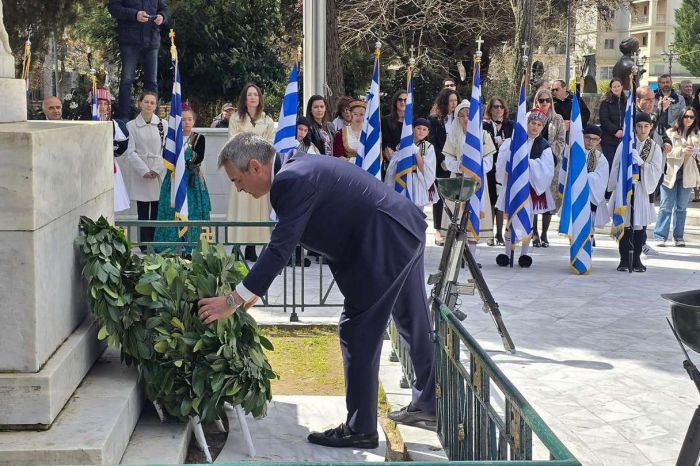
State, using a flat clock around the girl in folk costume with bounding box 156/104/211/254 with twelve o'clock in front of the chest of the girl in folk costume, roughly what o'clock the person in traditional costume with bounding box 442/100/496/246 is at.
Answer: The person in traditional costume is roughly at 9 o'clock from the girl in folk costume.

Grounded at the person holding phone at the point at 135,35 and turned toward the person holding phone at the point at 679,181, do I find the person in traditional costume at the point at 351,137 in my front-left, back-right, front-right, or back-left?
front-right

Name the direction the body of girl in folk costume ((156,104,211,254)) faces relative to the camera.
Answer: toward the camera

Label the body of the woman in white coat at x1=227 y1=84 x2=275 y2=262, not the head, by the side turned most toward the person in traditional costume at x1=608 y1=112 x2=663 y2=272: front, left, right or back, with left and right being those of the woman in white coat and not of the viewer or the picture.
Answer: left

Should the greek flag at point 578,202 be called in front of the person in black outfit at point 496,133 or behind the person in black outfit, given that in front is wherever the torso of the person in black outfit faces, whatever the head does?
in front

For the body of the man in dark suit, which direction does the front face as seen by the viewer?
to the viewer's left

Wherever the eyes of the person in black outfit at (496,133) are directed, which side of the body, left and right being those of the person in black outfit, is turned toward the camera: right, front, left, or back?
front

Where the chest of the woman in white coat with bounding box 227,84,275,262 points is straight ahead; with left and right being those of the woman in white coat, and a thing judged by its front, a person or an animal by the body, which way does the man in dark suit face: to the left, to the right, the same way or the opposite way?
to the right

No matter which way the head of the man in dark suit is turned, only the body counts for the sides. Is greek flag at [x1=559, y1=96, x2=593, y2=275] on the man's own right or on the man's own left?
on the man's own right

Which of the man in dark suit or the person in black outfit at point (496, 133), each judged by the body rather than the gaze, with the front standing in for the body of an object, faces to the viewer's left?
the man in dark suit

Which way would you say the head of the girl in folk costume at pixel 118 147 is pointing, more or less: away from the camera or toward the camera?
toward the camera
